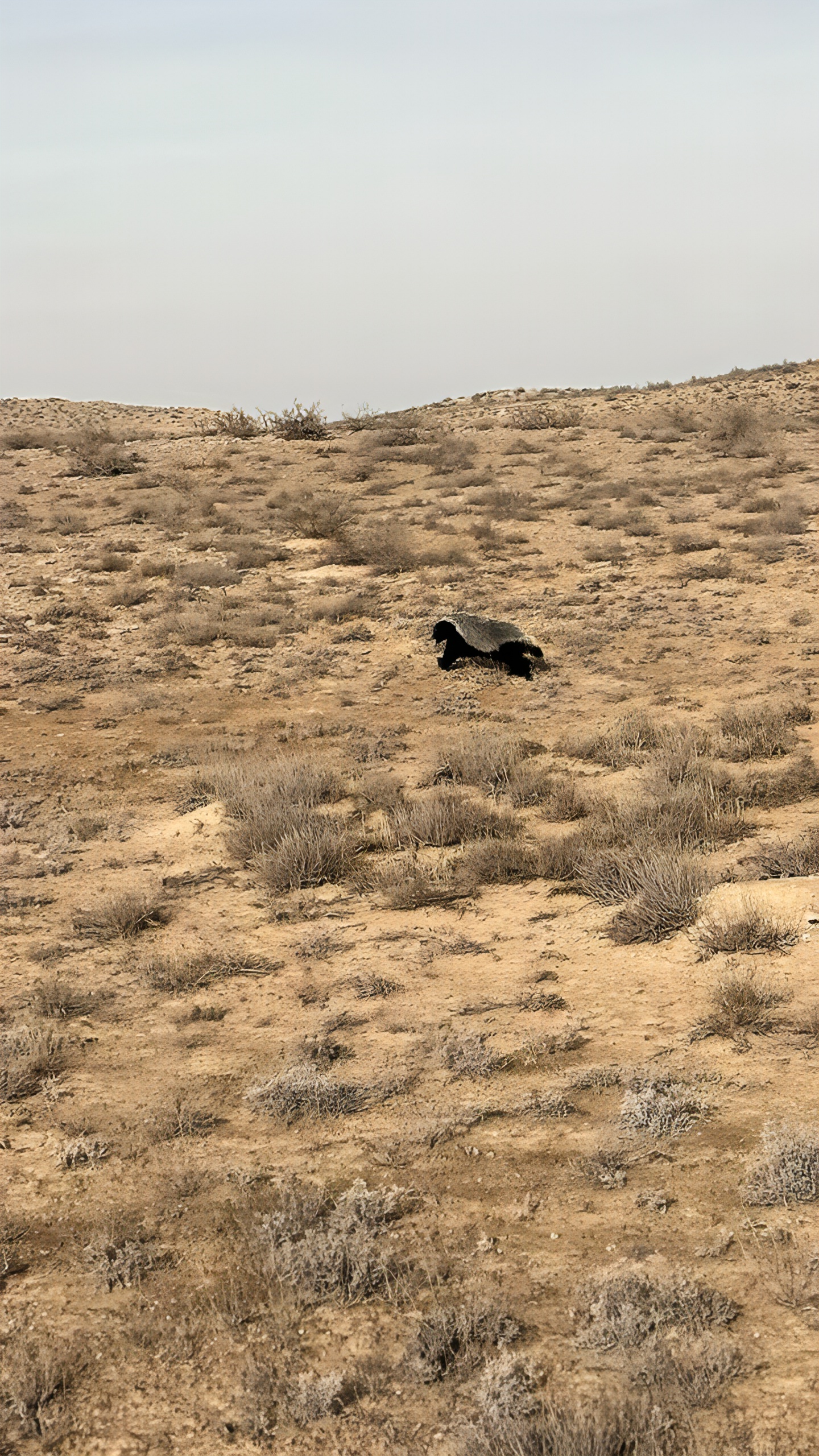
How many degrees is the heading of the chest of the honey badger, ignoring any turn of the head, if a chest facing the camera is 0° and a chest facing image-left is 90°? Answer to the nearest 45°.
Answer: approximately 90°

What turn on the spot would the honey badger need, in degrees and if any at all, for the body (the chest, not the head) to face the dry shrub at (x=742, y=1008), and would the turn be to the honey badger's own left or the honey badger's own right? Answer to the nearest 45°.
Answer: approximately 90° to the honey badger's own left

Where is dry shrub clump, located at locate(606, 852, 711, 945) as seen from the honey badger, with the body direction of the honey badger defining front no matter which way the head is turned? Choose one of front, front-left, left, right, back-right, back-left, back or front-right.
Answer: left

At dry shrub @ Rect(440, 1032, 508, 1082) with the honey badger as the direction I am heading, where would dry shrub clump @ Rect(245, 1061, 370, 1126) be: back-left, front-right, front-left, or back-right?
back-left

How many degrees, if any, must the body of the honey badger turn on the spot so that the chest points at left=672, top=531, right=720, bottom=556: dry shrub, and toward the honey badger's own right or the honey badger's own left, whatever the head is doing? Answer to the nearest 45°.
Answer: approximately 135° to the honey badger's own right

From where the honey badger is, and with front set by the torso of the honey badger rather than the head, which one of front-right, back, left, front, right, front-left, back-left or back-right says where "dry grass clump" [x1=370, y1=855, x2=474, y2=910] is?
left

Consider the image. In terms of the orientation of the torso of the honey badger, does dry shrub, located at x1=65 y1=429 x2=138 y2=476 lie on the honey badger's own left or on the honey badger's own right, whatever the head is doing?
on the honey badger's own right

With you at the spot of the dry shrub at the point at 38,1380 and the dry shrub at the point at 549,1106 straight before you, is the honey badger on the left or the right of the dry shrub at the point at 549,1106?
left
